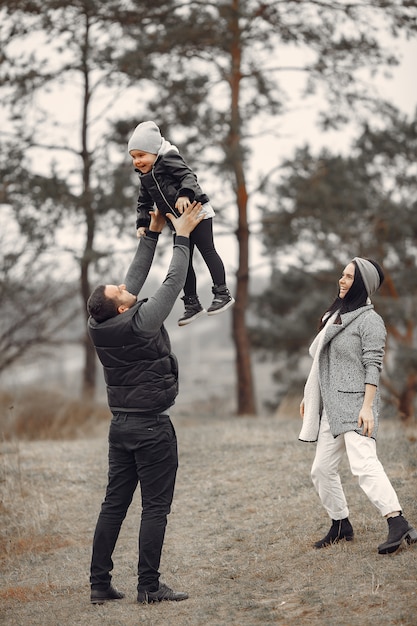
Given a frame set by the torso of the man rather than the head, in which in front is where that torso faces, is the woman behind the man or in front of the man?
in front

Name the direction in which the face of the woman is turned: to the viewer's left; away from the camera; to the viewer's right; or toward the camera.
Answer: to the viewer's left

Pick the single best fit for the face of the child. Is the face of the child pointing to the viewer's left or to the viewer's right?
to the viewer's left

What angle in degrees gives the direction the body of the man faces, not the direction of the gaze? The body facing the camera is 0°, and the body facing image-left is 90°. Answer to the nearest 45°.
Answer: approximately 225°
